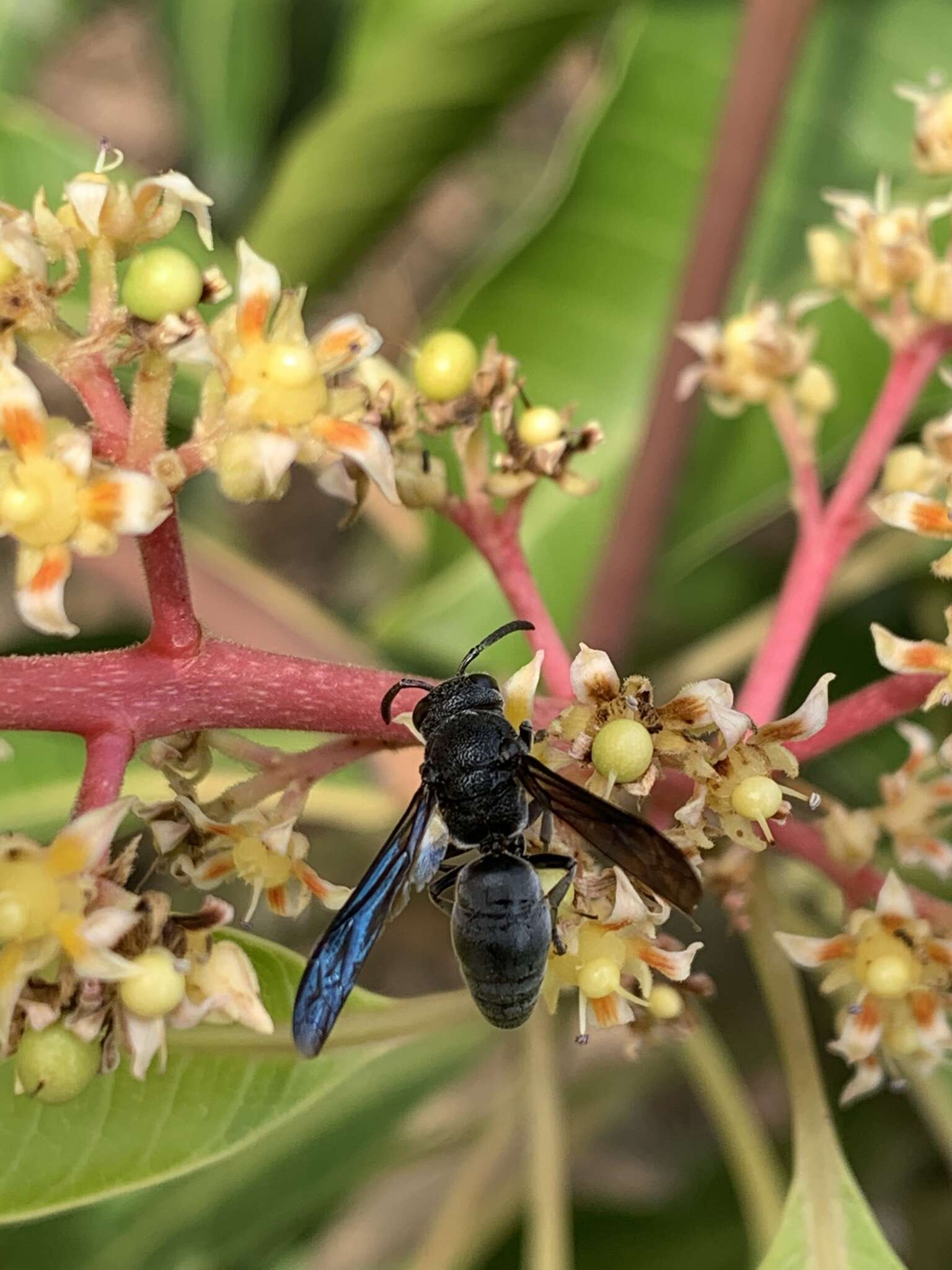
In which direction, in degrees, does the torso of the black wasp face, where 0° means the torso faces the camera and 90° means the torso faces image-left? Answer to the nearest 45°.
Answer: approximately 180°
